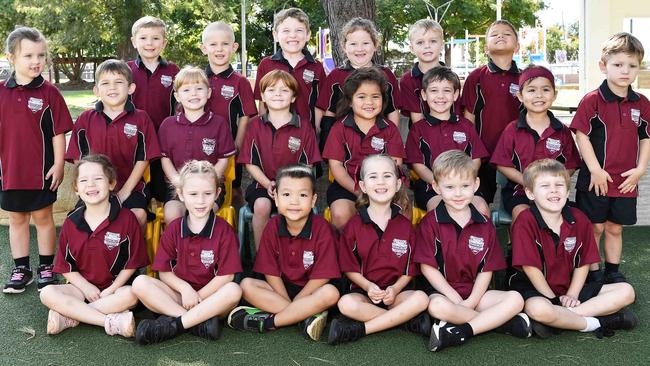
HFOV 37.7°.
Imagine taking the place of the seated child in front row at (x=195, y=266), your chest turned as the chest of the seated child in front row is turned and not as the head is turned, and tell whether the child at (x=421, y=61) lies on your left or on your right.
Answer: on your left

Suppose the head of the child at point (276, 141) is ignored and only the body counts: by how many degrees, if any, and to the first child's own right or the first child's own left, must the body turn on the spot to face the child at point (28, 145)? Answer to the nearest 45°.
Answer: approximately 90° to the first child's own right

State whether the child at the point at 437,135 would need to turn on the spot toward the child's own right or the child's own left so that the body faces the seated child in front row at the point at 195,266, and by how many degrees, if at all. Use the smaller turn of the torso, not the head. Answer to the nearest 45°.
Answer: approximately 45° to the child's own right

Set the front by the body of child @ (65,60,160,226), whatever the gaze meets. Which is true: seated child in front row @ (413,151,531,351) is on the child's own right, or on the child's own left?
on the child's own left

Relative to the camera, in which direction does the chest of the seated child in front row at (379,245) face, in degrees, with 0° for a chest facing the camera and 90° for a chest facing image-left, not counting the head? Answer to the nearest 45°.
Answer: approximately 0°

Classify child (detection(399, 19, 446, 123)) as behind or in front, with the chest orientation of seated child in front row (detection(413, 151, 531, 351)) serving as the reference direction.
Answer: behind
